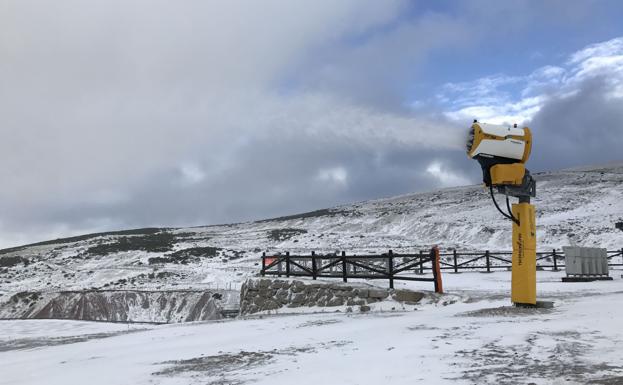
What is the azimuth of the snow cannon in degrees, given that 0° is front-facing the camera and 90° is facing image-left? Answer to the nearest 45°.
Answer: approximately 90°
